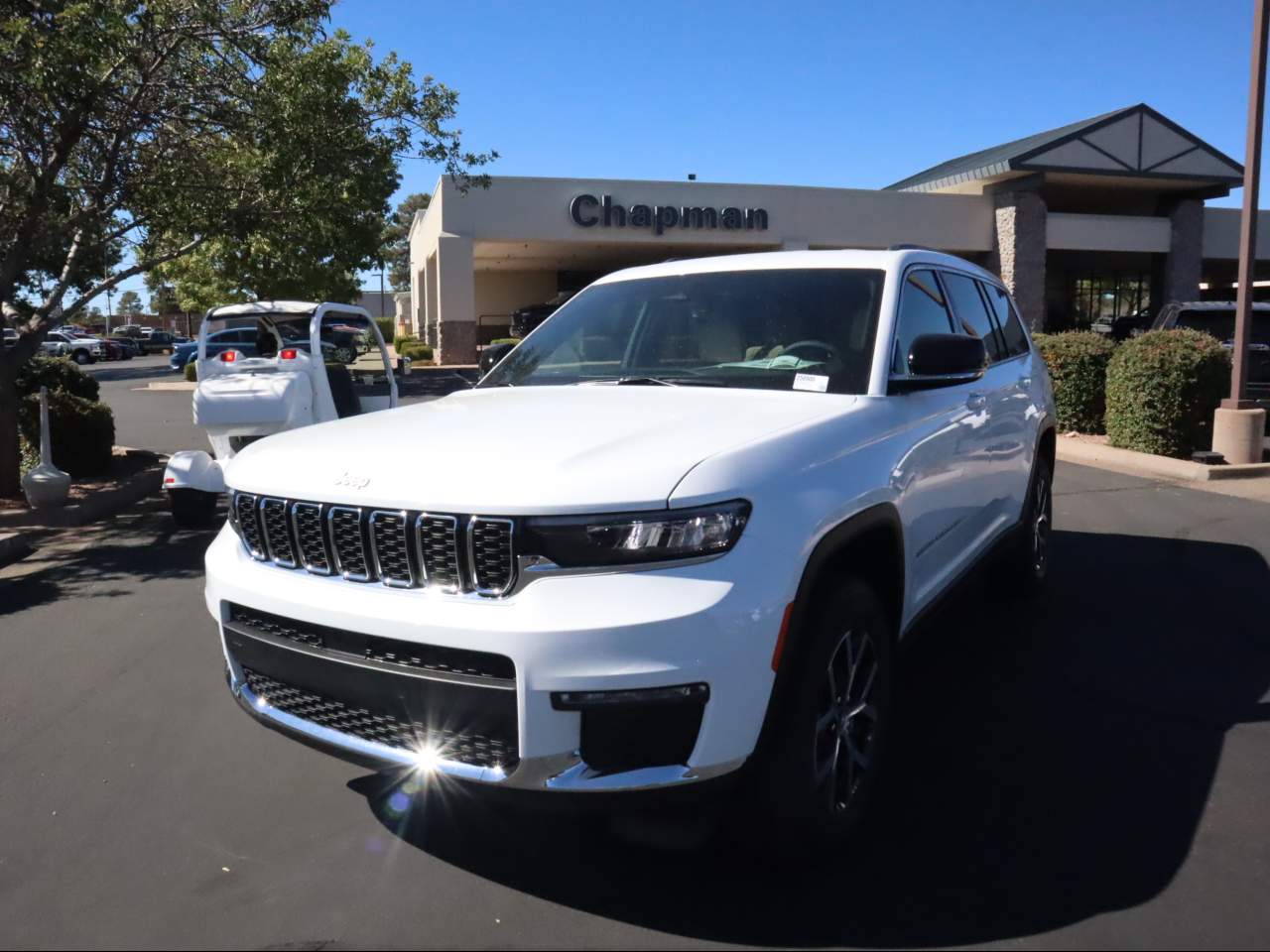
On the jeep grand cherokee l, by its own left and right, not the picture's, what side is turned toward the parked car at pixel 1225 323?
back

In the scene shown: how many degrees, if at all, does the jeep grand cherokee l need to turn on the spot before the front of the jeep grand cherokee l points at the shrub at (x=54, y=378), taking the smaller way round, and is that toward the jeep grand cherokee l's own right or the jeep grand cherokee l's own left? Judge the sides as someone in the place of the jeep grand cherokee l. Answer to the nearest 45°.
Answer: approximately 90° to the jeep grand cherokee l's own right

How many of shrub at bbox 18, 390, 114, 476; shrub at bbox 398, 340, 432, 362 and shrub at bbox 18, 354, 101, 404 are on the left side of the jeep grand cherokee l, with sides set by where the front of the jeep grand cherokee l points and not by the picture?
0

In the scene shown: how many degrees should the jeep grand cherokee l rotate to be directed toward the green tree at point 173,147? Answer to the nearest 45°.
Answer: approximately 90° to its right

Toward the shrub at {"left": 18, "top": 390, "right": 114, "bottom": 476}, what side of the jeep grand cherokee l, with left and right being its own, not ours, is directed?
right

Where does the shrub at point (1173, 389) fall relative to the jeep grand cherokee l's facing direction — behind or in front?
behind

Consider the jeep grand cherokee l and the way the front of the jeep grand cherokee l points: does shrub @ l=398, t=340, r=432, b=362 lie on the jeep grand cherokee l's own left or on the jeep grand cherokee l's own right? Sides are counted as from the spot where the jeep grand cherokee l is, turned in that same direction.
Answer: on the jeep grand cherokee l's own right

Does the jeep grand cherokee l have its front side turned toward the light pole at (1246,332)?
no

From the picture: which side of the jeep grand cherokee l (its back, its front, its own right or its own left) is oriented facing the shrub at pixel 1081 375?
back
